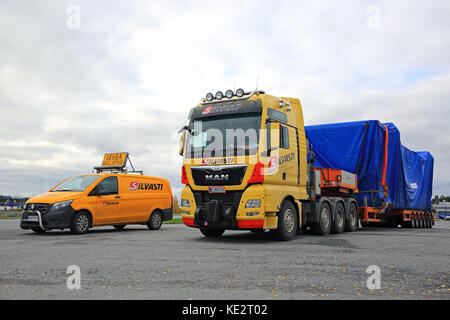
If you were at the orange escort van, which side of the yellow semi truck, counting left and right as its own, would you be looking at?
right

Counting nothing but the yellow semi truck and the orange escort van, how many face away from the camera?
0

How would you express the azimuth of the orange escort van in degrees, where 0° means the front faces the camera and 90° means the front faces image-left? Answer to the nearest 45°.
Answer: approximately 45°

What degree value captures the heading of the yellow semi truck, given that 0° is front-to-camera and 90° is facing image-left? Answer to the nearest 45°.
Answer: approximately 45°

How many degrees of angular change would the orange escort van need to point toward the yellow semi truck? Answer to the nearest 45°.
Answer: approximately 90° to its left
